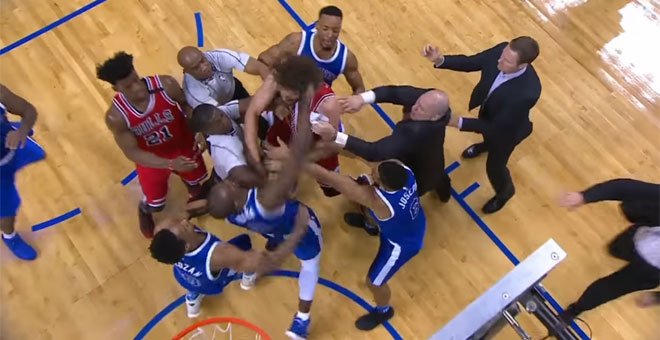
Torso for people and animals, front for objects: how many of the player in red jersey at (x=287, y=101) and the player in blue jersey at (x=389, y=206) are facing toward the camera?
1

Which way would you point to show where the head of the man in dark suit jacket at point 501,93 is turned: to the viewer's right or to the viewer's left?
to the viewer's left

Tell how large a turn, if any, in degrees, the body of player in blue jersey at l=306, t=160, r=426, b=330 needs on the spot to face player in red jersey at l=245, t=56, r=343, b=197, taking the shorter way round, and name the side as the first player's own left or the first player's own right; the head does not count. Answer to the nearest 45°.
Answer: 0° — they already face them

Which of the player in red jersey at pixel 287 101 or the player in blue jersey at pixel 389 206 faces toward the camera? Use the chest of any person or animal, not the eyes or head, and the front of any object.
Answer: the player in red jersey

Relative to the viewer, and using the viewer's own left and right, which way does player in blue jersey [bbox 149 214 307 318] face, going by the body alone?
facing away from the viewer and to the right of the viewer

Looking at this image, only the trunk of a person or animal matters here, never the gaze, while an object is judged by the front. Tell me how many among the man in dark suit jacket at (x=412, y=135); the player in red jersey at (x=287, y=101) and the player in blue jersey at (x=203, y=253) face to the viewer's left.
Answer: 1

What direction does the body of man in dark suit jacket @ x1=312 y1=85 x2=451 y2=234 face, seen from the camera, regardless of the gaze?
to the viewer's left

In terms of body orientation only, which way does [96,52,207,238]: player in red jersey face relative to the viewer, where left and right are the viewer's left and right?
facing the viewer and to the right of the viewer

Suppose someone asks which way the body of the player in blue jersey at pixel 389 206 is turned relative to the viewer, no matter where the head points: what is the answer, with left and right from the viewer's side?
facing away from the viewer and to the left of the viewer

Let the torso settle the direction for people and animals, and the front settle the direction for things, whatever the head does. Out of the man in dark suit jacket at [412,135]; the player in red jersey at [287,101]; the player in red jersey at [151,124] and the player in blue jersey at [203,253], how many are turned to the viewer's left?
1

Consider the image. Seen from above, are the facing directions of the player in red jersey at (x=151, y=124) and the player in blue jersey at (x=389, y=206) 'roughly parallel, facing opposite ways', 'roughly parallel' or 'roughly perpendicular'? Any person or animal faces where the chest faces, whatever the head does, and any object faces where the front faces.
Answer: roughly parallel, facing opposite ways

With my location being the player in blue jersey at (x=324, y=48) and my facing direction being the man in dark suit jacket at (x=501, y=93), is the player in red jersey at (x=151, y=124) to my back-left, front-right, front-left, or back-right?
back-right

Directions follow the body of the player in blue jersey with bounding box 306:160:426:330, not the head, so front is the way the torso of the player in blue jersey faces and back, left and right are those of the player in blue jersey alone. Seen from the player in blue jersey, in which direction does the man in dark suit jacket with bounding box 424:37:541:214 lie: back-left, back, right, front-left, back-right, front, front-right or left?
right

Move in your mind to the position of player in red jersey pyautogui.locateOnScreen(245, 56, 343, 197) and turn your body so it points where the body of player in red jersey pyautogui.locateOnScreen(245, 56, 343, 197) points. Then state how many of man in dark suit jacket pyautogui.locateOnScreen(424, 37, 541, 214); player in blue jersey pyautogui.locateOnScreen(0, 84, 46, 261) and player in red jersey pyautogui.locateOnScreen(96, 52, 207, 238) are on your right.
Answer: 2

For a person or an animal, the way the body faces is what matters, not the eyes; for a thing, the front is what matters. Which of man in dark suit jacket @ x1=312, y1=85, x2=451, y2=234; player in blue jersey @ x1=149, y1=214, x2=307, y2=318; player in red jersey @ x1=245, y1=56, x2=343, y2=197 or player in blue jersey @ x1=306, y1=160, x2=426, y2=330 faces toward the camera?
the player in red jersey

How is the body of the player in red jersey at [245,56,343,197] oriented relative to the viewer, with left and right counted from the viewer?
facing the viewer
